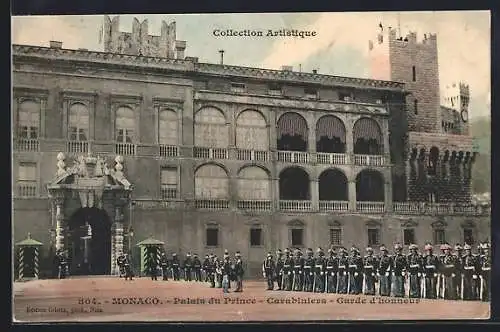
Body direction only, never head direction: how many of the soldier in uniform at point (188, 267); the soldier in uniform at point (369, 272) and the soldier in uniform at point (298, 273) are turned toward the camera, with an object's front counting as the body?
3

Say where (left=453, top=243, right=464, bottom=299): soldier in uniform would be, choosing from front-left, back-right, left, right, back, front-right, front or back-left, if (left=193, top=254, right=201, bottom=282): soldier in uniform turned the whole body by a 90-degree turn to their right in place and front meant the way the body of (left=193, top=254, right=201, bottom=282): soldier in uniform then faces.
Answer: back

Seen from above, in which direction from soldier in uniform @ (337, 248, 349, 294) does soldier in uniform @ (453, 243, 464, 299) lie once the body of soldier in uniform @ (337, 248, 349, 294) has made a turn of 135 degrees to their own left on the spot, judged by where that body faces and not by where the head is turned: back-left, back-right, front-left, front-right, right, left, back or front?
front

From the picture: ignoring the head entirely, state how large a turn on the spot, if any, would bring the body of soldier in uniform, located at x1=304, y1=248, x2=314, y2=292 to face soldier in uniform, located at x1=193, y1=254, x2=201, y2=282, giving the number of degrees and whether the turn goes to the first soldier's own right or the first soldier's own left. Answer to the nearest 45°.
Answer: approximately 135° to the first soldier's own right

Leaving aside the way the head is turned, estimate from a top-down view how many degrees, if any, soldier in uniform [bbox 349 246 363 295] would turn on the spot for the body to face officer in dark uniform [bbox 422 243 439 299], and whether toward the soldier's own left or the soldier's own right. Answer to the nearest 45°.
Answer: approximately 135° to the soldier's own left

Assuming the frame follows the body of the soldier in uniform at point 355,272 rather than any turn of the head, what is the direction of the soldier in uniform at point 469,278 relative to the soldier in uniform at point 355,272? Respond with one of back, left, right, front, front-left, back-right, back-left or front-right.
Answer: back-left

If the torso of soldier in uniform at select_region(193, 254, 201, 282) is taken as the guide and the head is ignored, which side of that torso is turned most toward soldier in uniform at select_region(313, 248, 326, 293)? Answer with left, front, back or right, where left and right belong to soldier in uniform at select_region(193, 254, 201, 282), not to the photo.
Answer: left

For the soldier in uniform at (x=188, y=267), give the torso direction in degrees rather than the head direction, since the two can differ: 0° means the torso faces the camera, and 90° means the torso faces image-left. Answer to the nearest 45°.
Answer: approximately 0°
